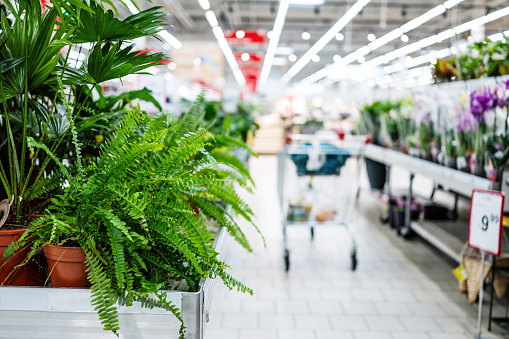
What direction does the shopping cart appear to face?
away from the camera

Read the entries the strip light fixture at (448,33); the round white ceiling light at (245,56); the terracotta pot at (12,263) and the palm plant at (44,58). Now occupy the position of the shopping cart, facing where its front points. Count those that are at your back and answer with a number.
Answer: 2

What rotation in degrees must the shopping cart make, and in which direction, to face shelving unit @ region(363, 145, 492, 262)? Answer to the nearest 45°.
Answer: approximately 90° to its right

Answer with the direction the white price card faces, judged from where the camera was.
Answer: facing the viewer and to the left of the viewer

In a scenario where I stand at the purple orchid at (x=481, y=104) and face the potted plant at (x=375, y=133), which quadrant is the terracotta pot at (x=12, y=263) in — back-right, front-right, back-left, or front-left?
back-left

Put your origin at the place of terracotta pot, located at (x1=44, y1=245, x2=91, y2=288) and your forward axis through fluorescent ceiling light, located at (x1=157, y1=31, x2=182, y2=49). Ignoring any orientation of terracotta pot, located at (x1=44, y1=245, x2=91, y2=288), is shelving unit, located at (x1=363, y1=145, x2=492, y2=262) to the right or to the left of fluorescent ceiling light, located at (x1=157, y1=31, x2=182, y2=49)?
right

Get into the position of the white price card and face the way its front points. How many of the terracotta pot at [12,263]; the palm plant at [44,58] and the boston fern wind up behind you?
0

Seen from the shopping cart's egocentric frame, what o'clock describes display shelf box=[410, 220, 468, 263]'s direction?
The display shelf is roughly at 3 o'clock from the shopping cart.

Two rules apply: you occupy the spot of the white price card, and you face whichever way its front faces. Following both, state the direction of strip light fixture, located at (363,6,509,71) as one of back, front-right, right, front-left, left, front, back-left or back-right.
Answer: back-right
